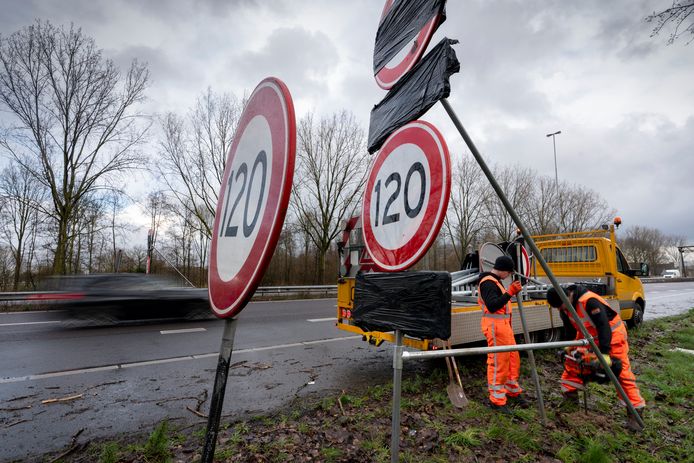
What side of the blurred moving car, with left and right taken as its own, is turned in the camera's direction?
right

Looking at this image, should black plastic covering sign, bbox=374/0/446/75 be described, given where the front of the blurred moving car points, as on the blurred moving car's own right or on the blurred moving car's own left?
on the blurred moving car's own right

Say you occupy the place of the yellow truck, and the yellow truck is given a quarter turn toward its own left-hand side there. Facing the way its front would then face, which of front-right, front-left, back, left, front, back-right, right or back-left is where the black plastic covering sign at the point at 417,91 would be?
back-left

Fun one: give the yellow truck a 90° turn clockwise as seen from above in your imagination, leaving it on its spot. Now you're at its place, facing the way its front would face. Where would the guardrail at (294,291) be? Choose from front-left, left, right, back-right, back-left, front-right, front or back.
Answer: back

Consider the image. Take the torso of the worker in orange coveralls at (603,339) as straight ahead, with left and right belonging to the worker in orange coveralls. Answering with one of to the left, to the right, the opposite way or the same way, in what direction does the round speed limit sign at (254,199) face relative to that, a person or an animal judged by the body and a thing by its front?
to the left

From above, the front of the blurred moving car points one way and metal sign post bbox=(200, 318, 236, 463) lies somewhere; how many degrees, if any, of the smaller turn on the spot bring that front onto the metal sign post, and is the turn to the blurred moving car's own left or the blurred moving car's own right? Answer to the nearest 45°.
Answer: approximately 90° to the blurred moving car's own right

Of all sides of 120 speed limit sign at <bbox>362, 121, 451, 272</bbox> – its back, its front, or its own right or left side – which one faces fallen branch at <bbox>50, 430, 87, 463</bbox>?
right

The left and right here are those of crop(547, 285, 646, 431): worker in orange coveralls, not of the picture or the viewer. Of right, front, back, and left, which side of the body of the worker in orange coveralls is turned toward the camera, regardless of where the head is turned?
left

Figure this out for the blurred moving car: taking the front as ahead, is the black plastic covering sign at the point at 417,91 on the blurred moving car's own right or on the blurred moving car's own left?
on the blurred moving car's own right

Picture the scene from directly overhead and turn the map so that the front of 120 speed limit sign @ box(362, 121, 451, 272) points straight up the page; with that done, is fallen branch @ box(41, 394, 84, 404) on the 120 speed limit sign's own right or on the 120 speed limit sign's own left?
on the 120 speed limit sign's own right

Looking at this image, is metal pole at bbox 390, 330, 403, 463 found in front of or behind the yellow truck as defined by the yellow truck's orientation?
behind

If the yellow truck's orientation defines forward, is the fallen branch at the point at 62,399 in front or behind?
behind

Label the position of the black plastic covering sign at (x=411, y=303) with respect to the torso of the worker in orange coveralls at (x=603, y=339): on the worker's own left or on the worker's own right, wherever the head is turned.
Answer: on the worker's own left

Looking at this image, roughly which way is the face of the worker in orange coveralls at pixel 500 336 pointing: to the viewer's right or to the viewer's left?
to the viewer's right
